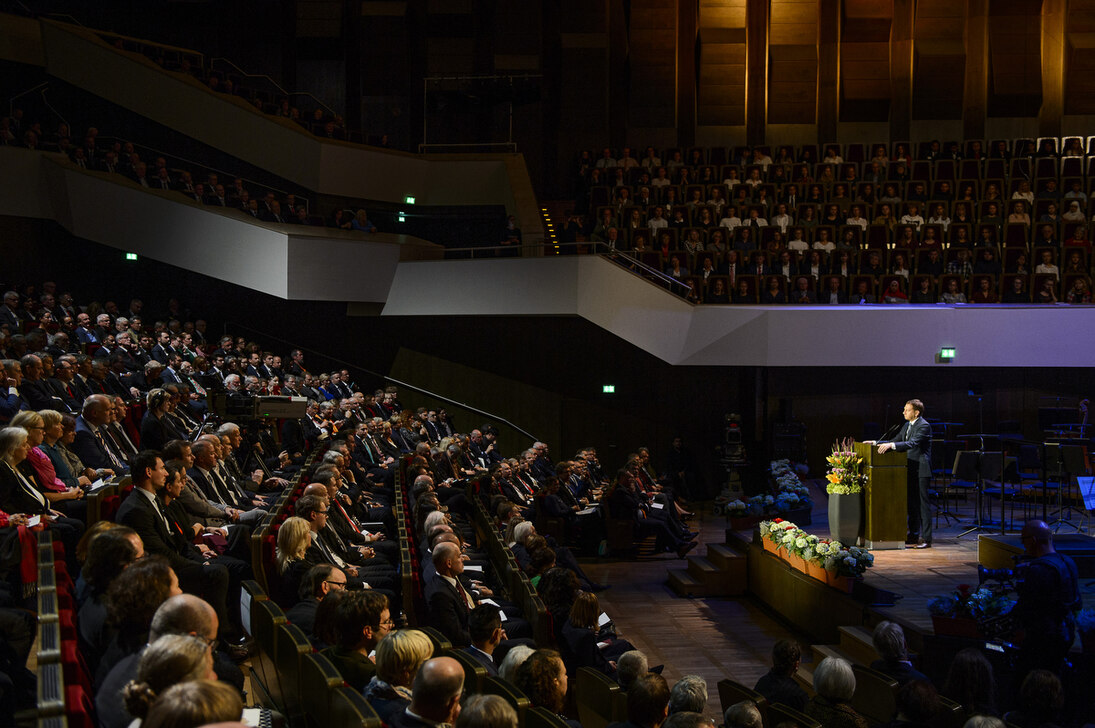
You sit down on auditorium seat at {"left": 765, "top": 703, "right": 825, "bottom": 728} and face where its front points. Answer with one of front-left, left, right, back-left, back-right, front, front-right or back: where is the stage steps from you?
front-left

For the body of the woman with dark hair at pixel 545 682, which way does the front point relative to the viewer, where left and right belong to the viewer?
facing away from the viewer and to the right of the viewer

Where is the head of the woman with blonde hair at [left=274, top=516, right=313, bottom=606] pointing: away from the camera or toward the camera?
away from the camera

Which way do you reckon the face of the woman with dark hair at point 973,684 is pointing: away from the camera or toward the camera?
away from the camera

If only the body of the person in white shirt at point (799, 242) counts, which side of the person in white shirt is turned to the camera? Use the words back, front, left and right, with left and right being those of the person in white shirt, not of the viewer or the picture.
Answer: front

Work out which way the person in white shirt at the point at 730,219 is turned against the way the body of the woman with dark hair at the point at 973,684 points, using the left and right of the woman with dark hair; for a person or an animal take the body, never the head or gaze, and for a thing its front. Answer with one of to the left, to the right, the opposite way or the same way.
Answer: the opposite way

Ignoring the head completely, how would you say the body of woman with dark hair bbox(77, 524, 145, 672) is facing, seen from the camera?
to the viewer's right

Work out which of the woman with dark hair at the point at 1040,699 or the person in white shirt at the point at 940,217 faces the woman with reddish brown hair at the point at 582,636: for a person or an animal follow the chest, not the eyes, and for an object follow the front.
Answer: the person in white shirt

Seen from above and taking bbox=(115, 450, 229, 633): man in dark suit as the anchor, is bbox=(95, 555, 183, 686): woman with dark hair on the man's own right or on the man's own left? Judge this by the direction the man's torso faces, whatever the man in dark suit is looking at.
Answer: on the man's own right

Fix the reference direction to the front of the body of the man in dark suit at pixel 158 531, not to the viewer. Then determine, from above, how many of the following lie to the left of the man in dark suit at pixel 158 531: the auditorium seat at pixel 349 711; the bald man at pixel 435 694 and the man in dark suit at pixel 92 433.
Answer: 1

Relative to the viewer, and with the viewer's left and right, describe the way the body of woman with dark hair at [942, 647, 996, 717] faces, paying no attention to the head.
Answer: facing away from the viewer

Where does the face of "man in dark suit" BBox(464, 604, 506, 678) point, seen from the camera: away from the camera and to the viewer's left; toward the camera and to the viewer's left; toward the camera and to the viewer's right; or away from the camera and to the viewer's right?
away from the camera and to the viewer's right

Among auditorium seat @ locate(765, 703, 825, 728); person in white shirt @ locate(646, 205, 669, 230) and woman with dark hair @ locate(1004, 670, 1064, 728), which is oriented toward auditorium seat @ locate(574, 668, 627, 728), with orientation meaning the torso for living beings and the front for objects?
the person in white shirt

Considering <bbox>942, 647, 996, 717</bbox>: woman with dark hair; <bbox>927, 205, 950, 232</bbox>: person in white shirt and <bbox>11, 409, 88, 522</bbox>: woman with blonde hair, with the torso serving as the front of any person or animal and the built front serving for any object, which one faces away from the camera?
the woman with dark hair

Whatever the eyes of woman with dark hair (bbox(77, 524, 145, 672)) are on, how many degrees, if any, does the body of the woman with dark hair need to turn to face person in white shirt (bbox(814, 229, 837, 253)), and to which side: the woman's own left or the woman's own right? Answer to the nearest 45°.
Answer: approximately 45° to the woman's own left

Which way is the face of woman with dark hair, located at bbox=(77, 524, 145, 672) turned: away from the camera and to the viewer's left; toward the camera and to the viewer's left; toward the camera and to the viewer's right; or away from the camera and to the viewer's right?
away from the camera and to the viewer's right

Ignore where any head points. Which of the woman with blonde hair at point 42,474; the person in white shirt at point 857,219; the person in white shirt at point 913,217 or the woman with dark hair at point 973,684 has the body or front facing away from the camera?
the woman with dark hair

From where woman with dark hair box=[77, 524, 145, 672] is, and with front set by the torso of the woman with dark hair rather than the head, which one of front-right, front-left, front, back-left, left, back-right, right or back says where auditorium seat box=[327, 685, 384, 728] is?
front-right

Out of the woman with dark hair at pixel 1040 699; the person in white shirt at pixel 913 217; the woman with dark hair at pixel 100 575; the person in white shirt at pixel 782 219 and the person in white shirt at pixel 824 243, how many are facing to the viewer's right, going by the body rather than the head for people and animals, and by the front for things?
1

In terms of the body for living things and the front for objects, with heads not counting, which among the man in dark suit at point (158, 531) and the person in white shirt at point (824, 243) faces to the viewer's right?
the man in dark suit

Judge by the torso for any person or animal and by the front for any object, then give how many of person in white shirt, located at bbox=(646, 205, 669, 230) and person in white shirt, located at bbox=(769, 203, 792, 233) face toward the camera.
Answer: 2

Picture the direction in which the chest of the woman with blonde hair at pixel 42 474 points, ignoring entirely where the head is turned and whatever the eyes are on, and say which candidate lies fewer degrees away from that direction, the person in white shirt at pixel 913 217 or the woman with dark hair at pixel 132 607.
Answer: the person in white shirt

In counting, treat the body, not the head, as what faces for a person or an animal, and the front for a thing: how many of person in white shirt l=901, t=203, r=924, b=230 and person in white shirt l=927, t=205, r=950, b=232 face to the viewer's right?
0
